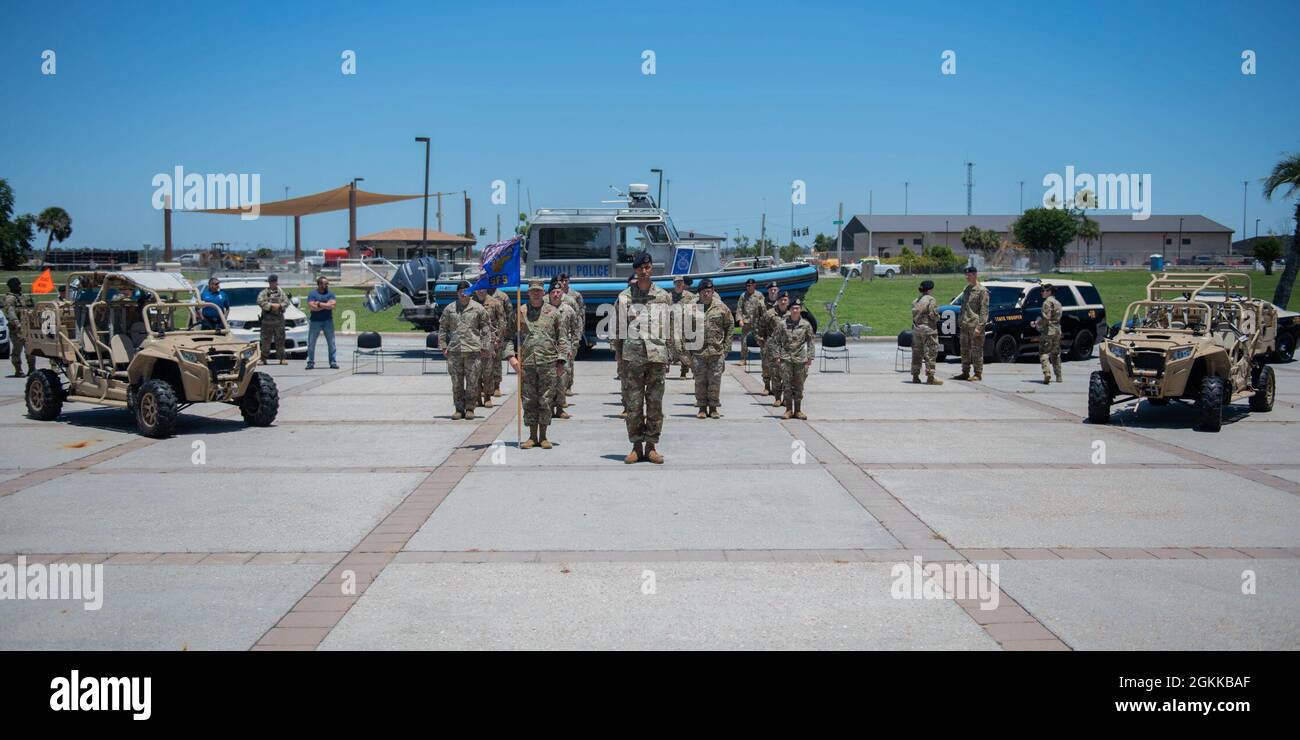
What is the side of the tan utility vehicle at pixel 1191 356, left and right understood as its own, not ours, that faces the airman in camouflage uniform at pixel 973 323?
right

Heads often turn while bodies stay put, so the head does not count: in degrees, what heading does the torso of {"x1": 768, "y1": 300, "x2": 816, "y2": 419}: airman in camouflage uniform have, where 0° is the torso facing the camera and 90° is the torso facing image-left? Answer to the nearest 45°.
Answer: approximately 0°

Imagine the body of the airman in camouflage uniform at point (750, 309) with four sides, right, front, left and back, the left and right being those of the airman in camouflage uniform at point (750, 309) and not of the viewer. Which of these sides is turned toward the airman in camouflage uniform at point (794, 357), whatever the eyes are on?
front

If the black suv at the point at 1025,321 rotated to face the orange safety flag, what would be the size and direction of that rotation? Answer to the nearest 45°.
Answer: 0° — it already faces it

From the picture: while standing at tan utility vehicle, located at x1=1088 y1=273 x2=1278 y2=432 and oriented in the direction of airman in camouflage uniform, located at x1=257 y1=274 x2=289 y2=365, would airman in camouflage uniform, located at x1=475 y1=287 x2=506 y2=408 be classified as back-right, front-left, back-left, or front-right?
front-left

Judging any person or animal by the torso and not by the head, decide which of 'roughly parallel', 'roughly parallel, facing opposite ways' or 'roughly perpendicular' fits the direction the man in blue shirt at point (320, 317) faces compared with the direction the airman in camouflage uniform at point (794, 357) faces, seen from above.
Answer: roughly parallel

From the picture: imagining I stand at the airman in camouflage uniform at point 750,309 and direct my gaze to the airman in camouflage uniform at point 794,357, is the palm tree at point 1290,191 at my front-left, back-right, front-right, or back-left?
back-left

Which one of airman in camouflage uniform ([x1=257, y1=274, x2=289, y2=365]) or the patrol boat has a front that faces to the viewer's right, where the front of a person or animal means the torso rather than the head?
the patrol boat

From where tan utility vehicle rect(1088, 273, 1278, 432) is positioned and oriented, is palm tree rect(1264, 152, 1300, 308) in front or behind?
behind

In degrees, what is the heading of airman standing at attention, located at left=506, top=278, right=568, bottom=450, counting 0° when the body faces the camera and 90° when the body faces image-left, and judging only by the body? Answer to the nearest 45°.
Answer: approximately 0°

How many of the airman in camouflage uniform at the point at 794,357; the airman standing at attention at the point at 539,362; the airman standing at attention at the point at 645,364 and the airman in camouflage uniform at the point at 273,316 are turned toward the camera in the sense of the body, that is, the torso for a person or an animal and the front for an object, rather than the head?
4

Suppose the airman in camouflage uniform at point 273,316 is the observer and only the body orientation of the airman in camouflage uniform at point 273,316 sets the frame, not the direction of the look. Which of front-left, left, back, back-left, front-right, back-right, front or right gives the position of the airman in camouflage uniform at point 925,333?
front-left

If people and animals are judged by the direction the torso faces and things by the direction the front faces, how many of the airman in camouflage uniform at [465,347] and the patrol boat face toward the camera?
1

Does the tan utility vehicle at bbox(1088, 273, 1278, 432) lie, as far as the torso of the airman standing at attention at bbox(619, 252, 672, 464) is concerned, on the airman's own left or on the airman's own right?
on the airman's own left

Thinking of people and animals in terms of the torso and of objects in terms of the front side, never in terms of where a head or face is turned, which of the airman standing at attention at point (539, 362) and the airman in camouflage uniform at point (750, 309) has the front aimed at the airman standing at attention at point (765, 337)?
the airman in camouflage uniform

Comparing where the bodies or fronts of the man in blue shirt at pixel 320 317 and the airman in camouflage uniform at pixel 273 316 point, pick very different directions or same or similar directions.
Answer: same or similar directions

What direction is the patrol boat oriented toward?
to the viewer's right

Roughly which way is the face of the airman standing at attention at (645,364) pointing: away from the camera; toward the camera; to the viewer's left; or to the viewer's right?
toward the camera
